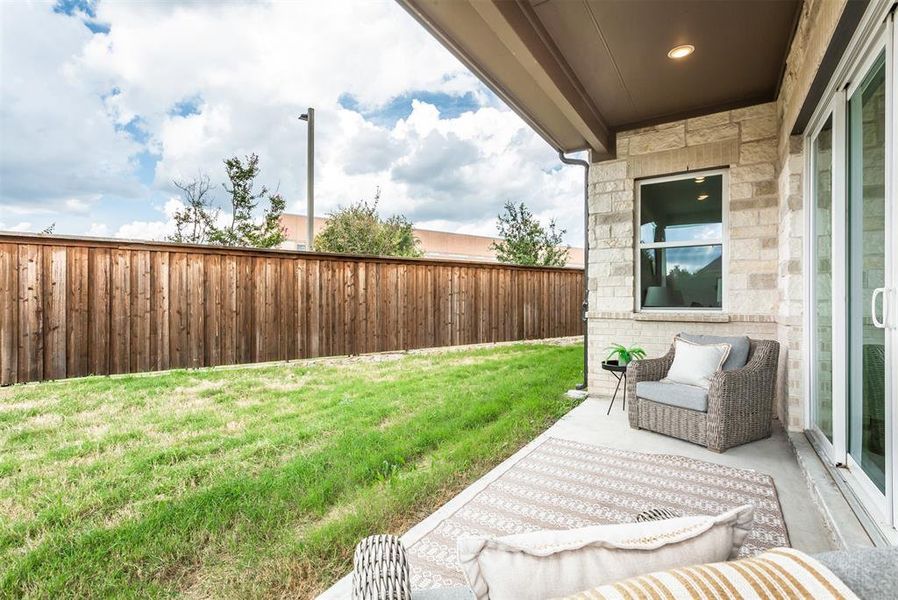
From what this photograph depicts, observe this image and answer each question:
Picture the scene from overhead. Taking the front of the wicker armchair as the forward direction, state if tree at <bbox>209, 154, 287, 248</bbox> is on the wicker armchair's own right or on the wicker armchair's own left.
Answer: on the wicker armchair's own right

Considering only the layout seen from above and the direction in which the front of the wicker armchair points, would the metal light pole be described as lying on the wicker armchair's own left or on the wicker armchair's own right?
on the wicker armchair's own right

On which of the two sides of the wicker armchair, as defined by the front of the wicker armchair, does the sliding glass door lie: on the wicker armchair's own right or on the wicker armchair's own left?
on the wicker armchair's own left

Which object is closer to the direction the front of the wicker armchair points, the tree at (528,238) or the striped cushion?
the striped cushion

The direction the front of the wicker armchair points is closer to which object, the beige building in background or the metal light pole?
the metal light pole

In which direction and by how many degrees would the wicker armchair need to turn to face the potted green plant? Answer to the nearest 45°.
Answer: approximately 90° to its right

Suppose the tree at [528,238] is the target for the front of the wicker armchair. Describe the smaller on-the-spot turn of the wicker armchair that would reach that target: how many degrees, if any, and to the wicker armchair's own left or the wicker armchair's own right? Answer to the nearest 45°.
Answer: approximately 90° to the wicker armchair's own right

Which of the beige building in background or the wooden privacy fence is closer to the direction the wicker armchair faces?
the wooden privacy fence

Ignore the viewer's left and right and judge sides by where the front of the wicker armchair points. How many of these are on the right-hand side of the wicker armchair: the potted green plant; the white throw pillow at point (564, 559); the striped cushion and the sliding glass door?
1

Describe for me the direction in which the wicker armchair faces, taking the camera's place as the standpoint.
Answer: facing the viewer and to the left of the viewer
